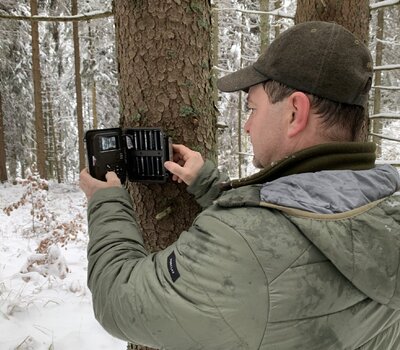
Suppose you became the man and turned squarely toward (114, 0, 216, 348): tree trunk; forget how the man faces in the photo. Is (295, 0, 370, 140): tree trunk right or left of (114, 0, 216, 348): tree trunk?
right

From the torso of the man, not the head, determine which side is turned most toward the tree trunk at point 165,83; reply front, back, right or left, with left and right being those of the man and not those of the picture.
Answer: front

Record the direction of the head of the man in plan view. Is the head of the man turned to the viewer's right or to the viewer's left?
to the viewer's left

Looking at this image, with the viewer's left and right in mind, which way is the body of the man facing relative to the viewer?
facing away from the viewer and to the left of the viewer

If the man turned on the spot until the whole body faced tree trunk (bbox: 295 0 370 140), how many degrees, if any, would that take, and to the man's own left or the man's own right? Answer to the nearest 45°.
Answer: approximately 45° to the man's own right
